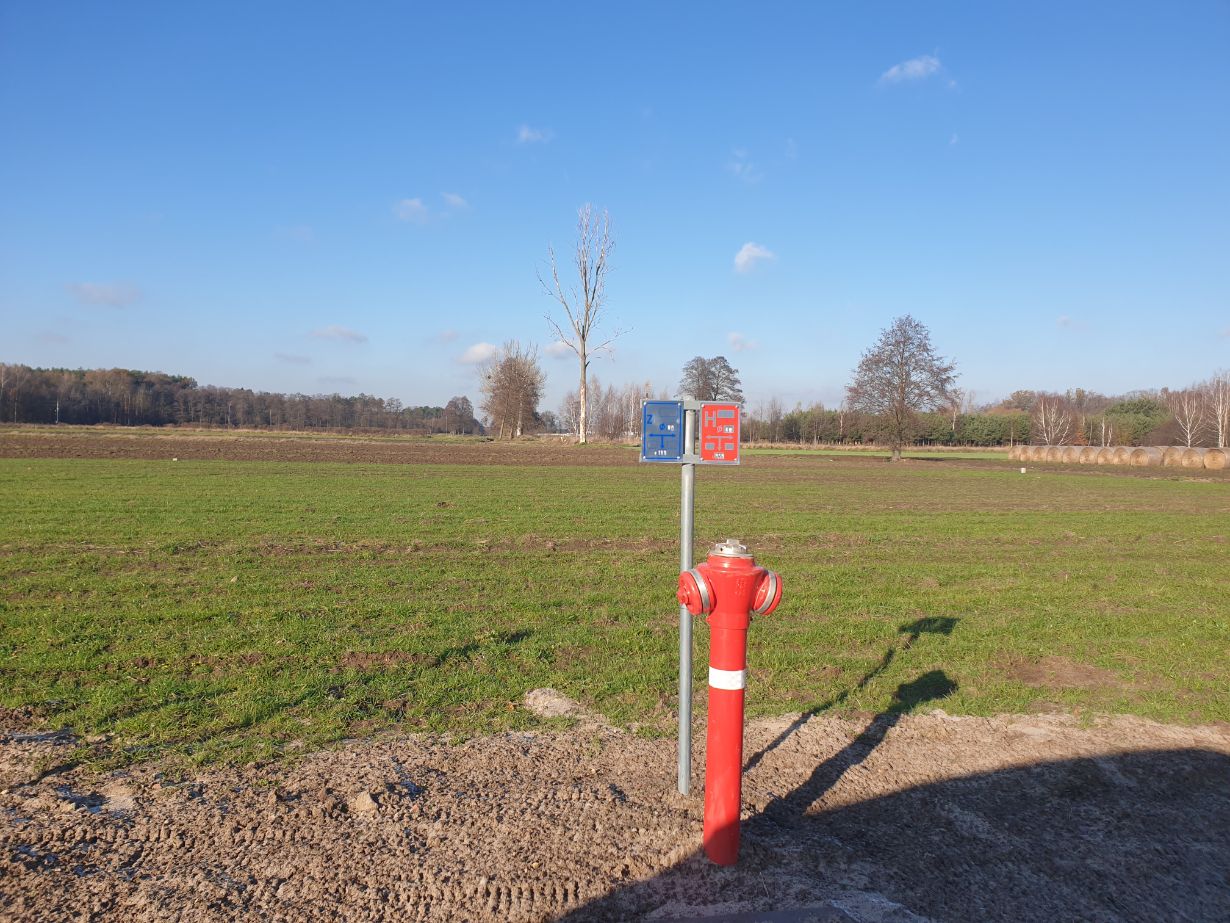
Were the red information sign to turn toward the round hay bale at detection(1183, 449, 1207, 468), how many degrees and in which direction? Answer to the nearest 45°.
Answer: approximately 135° to its left

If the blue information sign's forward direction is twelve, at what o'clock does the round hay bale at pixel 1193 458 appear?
The round hay bale is roughly at 7 o'clock from the blue information sign.

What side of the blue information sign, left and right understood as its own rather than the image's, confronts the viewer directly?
front

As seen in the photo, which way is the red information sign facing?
toward the camera

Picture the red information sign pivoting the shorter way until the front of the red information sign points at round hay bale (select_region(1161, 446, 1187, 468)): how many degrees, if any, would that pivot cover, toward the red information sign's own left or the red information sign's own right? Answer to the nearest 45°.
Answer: approximately 135° to the red information sign's own left

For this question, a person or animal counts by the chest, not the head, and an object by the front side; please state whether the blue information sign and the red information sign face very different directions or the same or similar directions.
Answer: same or similar directions

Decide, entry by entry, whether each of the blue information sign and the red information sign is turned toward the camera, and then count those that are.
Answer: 2
